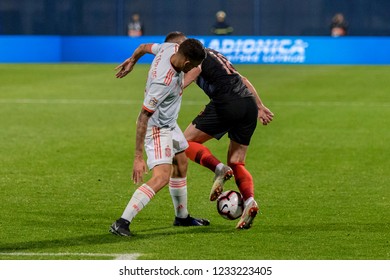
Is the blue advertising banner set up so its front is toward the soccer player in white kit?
yes

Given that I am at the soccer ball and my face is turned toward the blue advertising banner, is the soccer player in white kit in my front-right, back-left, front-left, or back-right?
back-left

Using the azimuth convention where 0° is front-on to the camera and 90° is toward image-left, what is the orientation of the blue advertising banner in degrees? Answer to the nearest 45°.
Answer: approximately 0°

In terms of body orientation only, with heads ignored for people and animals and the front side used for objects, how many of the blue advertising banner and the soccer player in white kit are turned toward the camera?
1

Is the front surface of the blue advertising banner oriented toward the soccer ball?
yes
